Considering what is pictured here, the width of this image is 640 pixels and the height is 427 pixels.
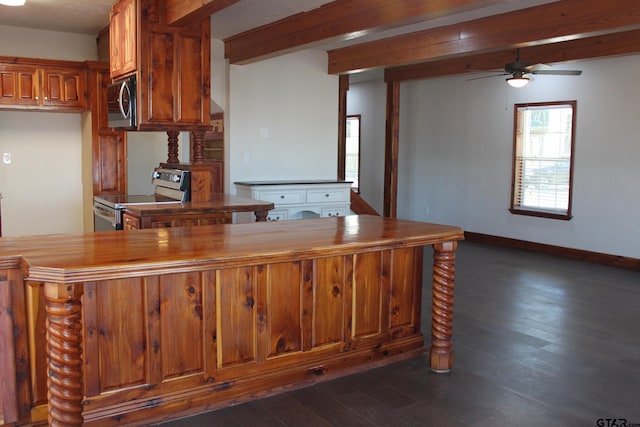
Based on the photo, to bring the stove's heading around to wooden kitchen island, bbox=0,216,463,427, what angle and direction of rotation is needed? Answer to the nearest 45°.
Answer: approximately 45° to its left

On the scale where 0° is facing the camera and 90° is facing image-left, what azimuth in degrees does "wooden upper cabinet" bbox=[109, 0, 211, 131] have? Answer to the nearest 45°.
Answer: approximately 45°

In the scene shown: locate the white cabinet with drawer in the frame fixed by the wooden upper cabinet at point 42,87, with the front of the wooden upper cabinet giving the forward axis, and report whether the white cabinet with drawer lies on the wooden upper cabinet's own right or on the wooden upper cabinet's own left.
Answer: on the wooden upper cabinet's own left

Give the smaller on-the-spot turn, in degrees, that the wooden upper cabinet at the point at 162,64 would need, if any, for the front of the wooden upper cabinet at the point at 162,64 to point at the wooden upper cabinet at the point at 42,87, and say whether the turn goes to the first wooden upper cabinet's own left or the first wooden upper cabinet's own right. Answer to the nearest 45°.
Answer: approximately 90° to the first wooden upper cabinet's own right

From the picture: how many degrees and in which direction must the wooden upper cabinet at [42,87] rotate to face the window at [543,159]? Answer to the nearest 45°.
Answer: approximately 90° to its left

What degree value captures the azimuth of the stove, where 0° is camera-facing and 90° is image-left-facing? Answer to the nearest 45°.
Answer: approximately 45°
